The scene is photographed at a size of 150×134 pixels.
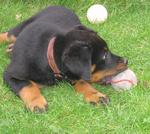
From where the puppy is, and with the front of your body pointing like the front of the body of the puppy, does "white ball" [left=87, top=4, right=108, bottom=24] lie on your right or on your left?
on your left

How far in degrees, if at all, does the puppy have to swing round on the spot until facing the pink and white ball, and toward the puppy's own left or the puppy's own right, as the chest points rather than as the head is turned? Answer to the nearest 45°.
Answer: approximately 45° to the puppy's own left

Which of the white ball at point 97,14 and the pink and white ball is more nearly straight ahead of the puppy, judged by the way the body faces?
the pink and white ball

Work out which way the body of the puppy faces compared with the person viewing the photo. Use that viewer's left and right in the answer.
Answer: facing the viewer and to the right of the viewer
